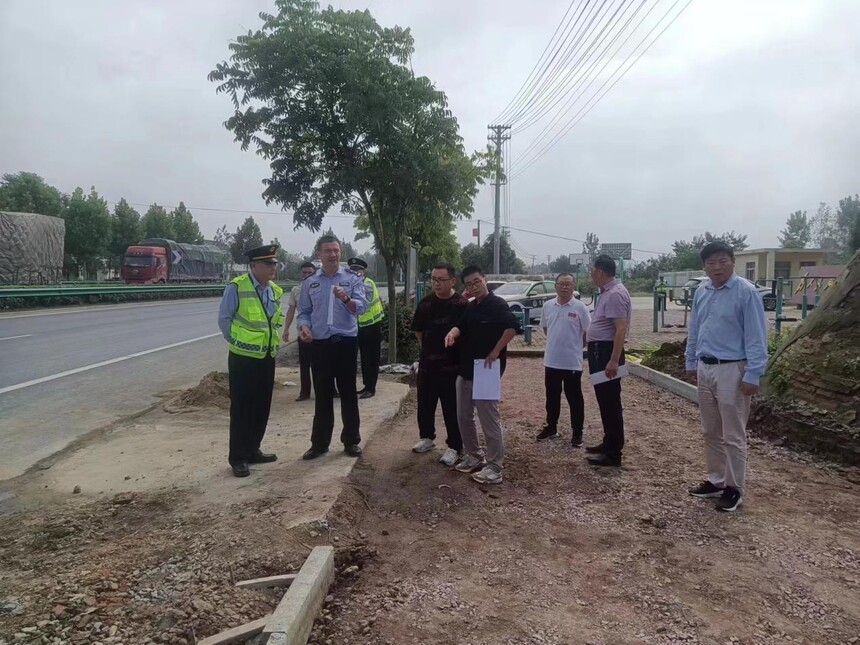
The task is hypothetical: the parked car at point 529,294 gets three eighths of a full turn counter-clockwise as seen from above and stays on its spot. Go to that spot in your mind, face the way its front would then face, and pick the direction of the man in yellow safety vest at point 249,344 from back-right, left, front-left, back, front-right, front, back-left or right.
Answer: right

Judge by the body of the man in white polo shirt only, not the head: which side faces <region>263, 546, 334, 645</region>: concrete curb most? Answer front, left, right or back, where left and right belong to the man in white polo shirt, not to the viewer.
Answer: front

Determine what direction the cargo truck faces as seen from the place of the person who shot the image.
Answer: facing the viewer and to the left of the viewer

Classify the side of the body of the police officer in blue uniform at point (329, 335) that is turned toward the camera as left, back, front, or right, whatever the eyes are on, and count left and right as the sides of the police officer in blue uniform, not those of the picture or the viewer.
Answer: front

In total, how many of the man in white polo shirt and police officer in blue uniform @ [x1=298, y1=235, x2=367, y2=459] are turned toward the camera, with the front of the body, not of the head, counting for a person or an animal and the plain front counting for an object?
2

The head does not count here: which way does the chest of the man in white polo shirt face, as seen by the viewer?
toward the camera

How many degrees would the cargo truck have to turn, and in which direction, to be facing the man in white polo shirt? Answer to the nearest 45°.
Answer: approximately 45° to its left

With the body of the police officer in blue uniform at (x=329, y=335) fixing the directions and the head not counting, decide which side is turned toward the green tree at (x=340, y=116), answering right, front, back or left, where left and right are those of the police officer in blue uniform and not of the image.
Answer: back

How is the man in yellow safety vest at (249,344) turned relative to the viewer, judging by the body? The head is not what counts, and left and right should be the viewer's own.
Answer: facing the viewer and to the right of the viewer

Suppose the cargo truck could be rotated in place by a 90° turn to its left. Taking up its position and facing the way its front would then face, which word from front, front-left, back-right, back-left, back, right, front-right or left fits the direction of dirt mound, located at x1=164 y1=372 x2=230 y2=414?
front-right

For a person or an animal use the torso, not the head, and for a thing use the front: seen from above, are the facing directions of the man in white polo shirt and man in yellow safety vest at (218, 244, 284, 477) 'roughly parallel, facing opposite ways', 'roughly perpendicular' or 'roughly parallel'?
roughly perpendicular
